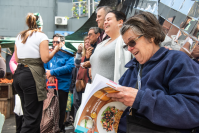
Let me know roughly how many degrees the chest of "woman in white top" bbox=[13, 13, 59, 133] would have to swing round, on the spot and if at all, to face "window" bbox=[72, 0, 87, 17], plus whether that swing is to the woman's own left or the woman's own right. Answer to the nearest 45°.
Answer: approximately 45° to the woman's own left

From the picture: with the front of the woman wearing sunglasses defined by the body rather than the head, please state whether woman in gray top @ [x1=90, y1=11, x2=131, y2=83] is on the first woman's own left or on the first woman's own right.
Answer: on the first woman's own right

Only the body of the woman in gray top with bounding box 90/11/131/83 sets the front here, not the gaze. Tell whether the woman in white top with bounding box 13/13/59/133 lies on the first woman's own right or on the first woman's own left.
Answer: on the first woman's own right

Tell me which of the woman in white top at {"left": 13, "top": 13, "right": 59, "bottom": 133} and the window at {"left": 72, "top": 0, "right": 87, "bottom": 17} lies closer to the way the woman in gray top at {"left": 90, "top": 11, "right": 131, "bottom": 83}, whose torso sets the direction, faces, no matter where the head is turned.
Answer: the woman in white top

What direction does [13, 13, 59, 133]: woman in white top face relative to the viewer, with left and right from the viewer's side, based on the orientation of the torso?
facing away from the viewer and to the right of the viewer

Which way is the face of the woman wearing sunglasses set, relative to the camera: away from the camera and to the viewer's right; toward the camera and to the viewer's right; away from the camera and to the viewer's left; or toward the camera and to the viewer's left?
toward the camera and to the viewer's left

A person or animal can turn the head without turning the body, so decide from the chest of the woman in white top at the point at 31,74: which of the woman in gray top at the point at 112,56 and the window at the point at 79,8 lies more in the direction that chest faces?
the window

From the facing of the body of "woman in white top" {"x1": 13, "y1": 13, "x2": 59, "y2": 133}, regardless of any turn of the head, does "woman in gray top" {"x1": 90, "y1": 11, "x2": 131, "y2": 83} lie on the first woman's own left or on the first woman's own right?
on the first woman's own right

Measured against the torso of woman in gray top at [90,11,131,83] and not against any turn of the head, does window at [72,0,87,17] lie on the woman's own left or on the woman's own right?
on the woman's own right

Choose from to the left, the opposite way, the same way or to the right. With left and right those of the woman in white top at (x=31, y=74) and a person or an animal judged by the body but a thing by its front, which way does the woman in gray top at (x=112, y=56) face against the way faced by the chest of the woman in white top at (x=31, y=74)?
the opposite way

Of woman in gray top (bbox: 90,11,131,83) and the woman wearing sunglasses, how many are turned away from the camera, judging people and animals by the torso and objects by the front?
0
